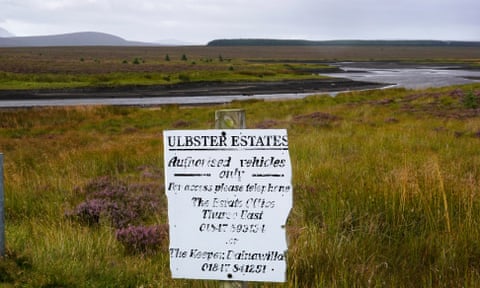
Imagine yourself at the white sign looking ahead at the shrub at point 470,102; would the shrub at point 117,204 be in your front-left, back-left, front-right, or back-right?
front-left

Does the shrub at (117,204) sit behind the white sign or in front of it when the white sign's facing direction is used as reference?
behind

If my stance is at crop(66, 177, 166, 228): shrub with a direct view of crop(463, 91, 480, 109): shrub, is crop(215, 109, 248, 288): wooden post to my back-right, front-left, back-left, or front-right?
back-right

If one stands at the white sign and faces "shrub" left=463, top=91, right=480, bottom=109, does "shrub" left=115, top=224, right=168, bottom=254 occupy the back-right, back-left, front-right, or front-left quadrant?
front-left

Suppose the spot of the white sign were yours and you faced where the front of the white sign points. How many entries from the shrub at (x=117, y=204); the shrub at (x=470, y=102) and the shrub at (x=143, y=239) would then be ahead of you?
0

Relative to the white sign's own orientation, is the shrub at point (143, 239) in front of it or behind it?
behind

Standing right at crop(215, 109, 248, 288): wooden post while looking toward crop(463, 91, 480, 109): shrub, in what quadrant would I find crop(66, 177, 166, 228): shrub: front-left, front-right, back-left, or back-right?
front-left

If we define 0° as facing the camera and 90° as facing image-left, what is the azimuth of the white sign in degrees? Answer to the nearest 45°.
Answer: approximately 0°

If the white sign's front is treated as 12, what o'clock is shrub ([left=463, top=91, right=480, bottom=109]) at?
The shrub is roughly at 7 o'clock from the white sign.
